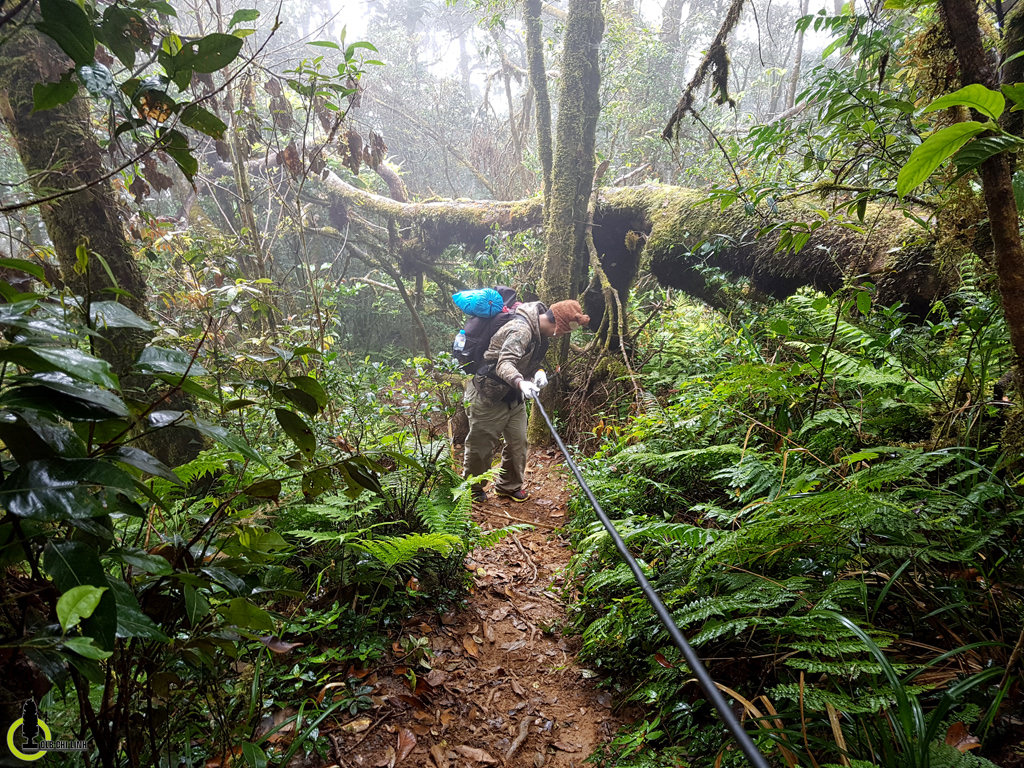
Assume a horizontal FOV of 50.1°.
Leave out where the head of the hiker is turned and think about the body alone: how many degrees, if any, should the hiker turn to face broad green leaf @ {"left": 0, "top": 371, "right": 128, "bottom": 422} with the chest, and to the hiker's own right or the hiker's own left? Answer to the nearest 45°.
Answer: approximately 90° to the hiker's own right

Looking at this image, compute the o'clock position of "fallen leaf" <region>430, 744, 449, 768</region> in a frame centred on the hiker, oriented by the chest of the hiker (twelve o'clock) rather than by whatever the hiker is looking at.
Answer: The fallen leaf is roughly at 3 o'clock from the hiker.

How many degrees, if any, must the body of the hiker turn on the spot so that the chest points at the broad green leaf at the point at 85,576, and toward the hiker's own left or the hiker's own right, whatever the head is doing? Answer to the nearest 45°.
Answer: approximately 90° to the hiker's own right

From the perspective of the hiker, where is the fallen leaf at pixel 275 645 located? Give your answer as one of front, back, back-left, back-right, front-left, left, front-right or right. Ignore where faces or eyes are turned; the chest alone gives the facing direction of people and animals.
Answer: right

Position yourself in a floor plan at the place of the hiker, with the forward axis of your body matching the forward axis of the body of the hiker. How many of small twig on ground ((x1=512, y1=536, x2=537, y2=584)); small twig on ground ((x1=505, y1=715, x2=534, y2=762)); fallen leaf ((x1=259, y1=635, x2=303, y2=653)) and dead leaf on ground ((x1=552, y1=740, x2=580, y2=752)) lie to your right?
4

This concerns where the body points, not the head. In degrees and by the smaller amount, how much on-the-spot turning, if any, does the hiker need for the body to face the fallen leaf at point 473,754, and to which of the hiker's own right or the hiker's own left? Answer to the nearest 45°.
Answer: approximately 90° to the hiker's own right

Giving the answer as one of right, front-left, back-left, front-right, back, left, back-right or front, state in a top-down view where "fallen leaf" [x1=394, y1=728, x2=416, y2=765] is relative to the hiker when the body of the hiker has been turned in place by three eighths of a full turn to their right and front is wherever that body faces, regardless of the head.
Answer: front-left

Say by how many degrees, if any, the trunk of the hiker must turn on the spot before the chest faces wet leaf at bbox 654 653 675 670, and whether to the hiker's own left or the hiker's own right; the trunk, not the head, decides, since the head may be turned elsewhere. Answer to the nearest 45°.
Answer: approximately 90° to the hiker's own right

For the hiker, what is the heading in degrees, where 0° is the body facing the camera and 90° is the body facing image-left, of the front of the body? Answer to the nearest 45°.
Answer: approximately 270°

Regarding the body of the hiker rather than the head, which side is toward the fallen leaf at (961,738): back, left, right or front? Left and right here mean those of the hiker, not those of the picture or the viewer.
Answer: right

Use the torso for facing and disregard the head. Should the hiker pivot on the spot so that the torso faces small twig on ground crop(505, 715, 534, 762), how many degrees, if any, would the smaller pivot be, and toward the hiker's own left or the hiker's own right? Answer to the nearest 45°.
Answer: approximately 90° to the hiker's own right

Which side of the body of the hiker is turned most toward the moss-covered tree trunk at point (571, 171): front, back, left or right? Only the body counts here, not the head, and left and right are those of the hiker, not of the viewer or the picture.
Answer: left
